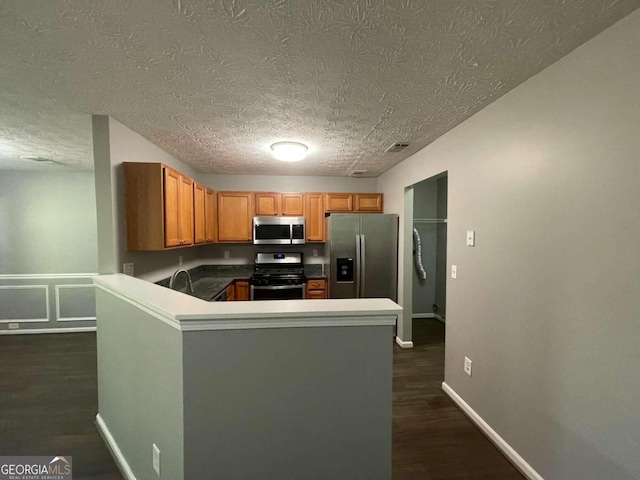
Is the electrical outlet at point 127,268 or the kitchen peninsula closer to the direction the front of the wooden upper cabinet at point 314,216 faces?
the kitchen peninsula

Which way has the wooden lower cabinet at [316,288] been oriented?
toward the camera

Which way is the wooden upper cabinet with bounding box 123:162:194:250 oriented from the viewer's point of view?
to the viewer's right

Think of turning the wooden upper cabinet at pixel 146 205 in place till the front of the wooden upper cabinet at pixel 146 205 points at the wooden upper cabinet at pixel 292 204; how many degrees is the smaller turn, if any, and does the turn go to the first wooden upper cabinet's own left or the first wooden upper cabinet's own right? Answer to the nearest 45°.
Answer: approximately 45° to the first wooden upper cabinet's own left

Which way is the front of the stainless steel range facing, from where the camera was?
facing the viewer

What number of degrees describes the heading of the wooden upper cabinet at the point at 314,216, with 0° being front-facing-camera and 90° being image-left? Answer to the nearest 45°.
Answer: approximately 0°

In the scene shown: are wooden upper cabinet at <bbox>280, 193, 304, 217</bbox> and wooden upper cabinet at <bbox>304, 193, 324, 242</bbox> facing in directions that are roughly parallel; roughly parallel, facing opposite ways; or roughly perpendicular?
roughly parallel

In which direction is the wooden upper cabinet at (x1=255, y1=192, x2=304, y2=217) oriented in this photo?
toward the camera

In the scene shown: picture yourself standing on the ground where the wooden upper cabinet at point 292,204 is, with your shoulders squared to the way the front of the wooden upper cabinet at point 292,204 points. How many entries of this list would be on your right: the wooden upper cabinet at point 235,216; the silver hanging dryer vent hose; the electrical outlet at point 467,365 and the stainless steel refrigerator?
1

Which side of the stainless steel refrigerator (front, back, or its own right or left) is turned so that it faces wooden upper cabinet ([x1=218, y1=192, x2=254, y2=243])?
right

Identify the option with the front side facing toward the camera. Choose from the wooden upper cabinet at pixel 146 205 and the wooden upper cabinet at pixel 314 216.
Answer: the wooden upper cabinet at pixel 314 216

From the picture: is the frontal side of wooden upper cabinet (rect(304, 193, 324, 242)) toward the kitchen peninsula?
yes

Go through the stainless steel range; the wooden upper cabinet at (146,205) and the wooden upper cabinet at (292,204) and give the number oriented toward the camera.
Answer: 2

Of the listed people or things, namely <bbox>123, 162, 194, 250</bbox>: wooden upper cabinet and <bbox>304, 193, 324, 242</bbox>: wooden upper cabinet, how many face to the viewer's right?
1

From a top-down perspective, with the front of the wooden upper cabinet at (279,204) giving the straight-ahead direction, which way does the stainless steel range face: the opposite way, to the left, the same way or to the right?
the same way
